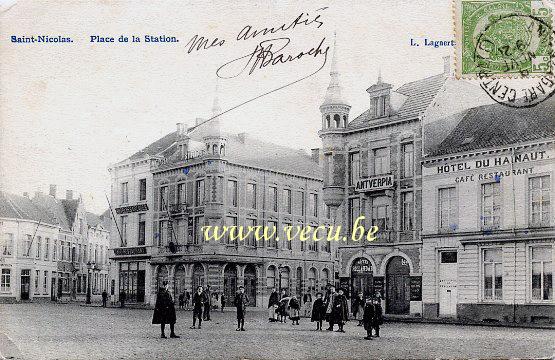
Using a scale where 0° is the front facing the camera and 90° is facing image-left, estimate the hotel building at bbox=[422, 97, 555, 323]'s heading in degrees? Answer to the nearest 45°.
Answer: approximately 45°

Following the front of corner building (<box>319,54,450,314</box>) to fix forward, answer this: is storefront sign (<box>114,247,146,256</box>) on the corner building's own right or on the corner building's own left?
on the corner building's own right

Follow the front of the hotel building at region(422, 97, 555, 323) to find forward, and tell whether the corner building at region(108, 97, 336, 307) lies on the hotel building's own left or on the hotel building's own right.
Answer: on the hotel building's own right
